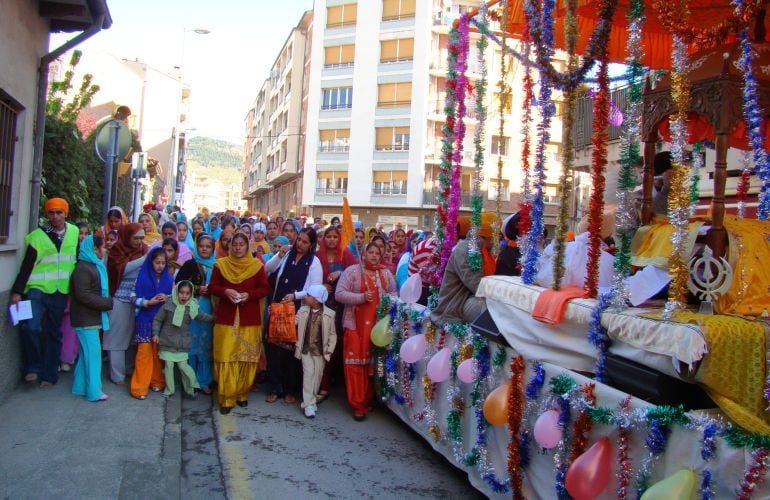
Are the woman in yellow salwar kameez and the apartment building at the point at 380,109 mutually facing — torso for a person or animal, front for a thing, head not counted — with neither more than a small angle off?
no

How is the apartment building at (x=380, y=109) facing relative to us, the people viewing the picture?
facing the viewer

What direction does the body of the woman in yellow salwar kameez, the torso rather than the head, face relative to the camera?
toward the camera

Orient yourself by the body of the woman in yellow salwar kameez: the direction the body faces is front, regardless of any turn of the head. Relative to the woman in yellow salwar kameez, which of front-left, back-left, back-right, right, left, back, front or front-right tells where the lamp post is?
back

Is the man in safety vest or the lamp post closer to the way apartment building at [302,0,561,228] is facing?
the man in safety vest

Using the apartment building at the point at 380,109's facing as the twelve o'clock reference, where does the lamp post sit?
The lamp post is roughly at 1 o'clock from the apartment building.

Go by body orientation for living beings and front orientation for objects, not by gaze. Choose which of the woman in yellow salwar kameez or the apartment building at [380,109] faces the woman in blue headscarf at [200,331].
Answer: the apartment building

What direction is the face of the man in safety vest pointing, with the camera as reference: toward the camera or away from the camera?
toward the camera

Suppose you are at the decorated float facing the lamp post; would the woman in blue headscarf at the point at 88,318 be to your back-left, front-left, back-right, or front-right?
front-left

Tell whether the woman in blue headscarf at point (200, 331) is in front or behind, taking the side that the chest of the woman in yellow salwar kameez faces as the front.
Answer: behind

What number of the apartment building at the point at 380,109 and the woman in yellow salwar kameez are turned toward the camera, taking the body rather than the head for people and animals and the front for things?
2

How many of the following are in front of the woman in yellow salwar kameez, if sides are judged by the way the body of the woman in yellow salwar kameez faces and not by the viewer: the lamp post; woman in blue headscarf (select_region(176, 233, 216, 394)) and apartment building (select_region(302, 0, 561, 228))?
0

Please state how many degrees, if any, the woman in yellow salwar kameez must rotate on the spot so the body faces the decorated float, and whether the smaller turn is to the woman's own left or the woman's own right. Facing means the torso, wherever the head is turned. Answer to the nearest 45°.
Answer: approximately 45° to the woman's own left

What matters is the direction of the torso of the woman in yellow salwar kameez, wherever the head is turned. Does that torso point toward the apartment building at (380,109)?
no

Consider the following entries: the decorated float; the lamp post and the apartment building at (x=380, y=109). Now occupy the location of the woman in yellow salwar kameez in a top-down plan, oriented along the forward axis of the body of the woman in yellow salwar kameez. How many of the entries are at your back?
2

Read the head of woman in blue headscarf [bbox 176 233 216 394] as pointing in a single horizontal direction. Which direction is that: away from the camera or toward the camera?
toward the camera

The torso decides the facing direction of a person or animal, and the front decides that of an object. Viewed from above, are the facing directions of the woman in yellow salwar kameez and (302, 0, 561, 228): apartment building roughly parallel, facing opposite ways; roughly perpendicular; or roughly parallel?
roughly parallel

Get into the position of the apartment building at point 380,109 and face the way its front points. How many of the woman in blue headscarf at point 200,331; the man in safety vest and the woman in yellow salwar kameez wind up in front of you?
3

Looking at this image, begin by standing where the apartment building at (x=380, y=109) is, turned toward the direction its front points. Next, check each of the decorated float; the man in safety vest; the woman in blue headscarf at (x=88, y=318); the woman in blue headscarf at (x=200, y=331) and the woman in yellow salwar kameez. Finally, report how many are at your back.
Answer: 0
